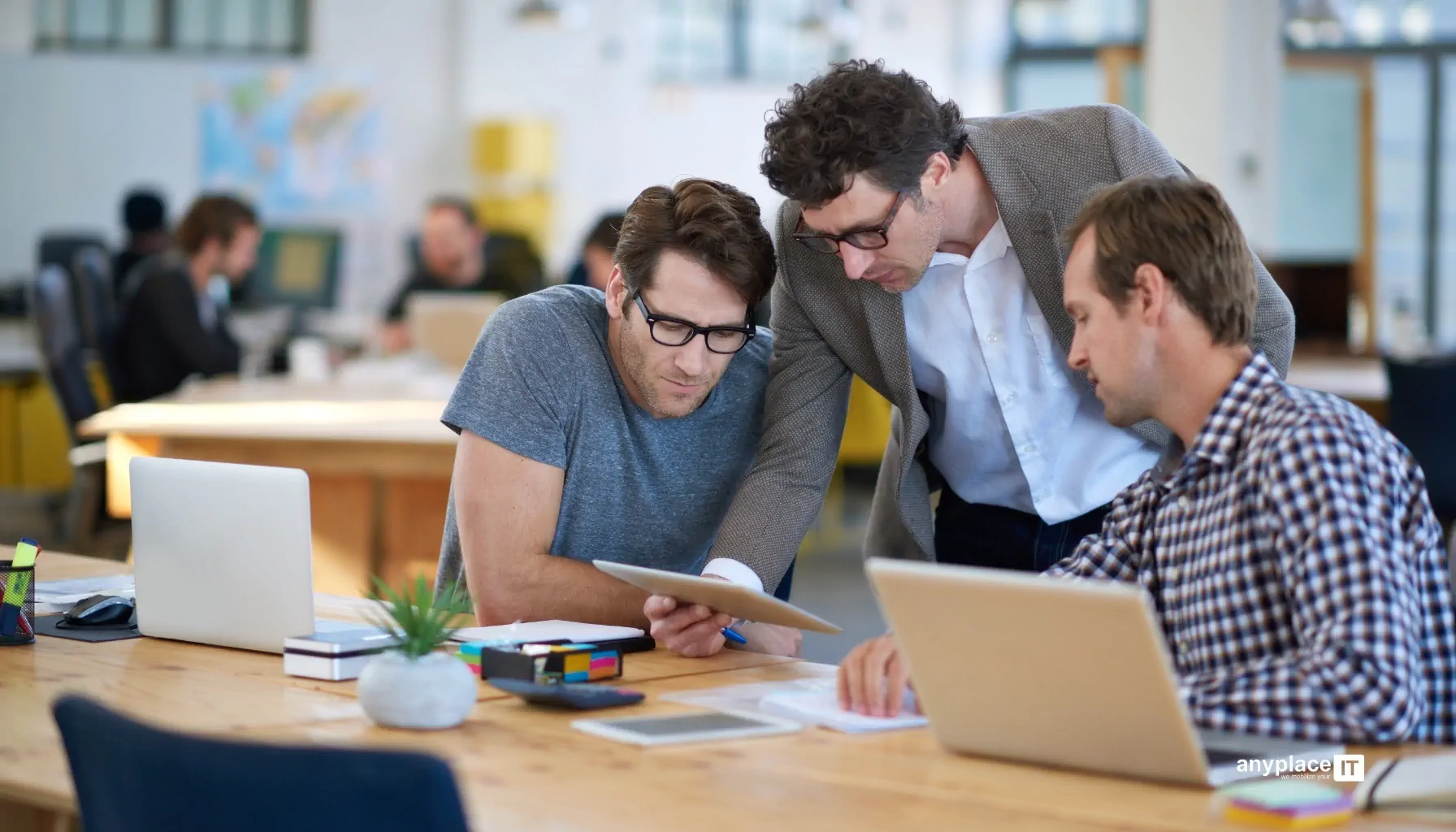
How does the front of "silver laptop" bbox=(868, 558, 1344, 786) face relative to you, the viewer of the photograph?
facing away from the viewer and to the right of the viewer

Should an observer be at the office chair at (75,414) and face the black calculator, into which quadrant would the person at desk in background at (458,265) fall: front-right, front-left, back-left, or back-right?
back-left

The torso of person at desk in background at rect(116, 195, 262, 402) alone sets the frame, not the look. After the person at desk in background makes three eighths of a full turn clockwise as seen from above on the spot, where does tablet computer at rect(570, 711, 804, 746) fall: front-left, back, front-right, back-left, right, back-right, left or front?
front-left

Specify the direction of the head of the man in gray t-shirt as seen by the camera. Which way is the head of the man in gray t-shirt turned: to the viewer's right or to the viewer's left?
to the viewer's right

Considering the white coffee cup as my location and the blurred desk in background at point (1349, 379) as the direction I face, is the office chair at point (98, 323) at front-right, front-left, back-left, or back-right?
back-left

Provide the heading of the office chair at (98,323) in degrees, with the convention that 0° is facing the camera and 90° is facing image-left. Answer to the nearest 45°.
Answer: approximately 270°

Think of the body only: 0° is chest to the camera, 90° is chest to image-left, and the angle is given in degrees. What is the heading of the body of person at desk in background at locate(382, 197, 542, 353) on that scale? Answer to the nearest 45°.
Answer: approximately 45°

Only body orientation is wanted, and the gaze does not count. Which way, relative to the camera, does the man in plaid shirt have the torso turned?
to the viewer's left
